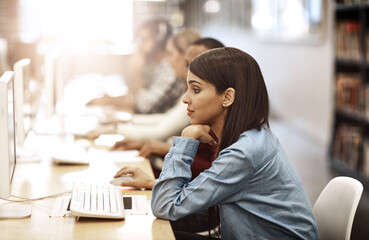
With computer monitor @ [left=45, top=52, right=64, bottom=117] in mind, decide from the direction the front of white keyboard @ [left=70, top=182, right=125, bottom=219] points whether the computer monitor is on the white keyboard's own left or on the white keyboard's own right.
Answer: on the white keyboard's own left

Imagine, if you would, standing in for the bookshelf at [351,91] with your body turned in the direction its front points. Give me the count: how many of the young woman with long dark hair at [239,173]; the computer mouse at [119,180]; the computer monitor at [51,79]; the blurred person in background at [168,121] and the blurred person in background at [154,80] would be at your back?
0

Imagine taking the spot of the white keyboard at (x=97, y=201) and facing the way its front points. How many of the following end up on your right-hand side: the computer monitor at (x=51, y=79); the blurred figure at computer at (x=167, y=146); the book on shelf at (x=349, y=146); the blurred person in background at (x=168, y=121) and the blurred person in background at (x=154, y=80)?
0

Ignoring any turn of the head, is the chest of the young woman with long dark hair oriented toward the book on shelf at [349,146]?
no

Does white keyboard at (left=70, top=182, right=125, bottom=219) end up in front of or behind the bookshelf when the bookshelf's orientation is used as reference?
in front

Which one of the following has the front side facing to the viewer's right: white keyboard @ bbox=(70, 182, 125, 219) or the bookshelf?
the white keyboard

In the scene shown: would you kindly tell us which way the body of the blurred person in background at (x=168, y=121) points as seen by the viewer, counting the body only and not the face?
to the viewer's left

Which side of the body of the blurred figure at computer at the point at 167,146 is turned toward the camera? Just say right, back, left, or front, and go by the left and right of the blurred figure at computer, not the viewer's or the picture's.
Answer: left

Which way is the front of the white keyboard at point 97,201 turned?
to the viewer's right

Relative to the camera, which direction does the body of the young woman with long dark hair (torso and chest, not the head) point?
to the viewer's left

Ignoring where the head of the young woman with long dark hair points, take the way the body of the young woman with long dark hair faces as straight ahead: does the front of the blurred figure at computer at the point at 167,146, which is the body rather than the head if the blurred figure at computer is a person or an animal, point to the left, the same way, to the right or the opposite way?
the same way

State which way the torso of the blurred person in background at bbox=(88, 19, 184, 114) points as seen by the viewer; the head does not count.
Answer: to the viewer's left

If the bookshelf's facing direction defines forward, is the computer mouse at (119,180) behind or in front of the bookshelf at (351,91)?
in front

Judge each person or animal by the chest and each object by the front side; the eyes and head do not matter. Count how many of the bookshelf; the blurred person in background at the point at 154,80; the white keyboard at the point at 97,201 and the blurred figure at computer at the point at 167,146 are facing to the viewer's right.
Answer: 1

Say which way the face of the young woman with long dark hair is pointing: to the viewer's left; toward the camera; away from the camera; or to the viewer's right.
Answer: to the viewer's left

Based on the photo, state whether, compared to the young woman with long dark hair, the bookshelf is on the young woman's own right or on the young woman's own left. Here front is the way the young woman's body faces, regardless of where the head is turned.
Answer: on the young woman's own right

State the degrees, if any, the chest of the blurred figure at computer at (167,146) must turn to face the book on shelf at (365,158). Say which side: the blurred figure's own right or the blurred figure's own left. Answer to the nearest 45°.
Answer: approximately 135° to the blurred figure's own right
